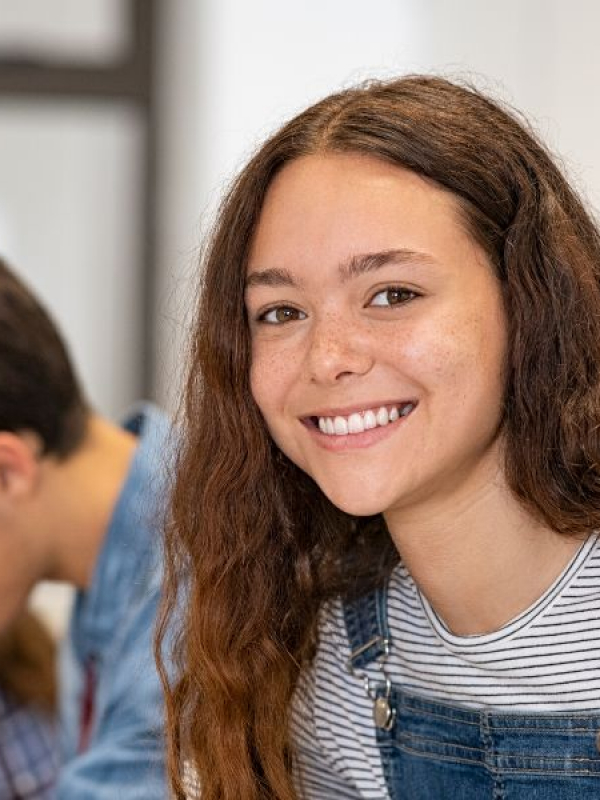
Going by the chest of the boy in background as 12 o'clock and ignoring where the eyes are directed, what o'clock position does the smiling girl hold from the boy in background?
The smiling girl is roughly at 8 o'clock from the boy in background.

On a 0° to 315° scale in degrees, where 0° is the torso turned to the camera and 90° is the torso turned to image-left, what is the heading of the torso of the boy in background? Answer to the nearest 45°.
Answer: approximately 90°

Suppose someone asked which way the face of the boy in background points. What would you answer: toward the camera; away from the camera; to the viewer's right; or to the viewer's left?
to the viewer's left
